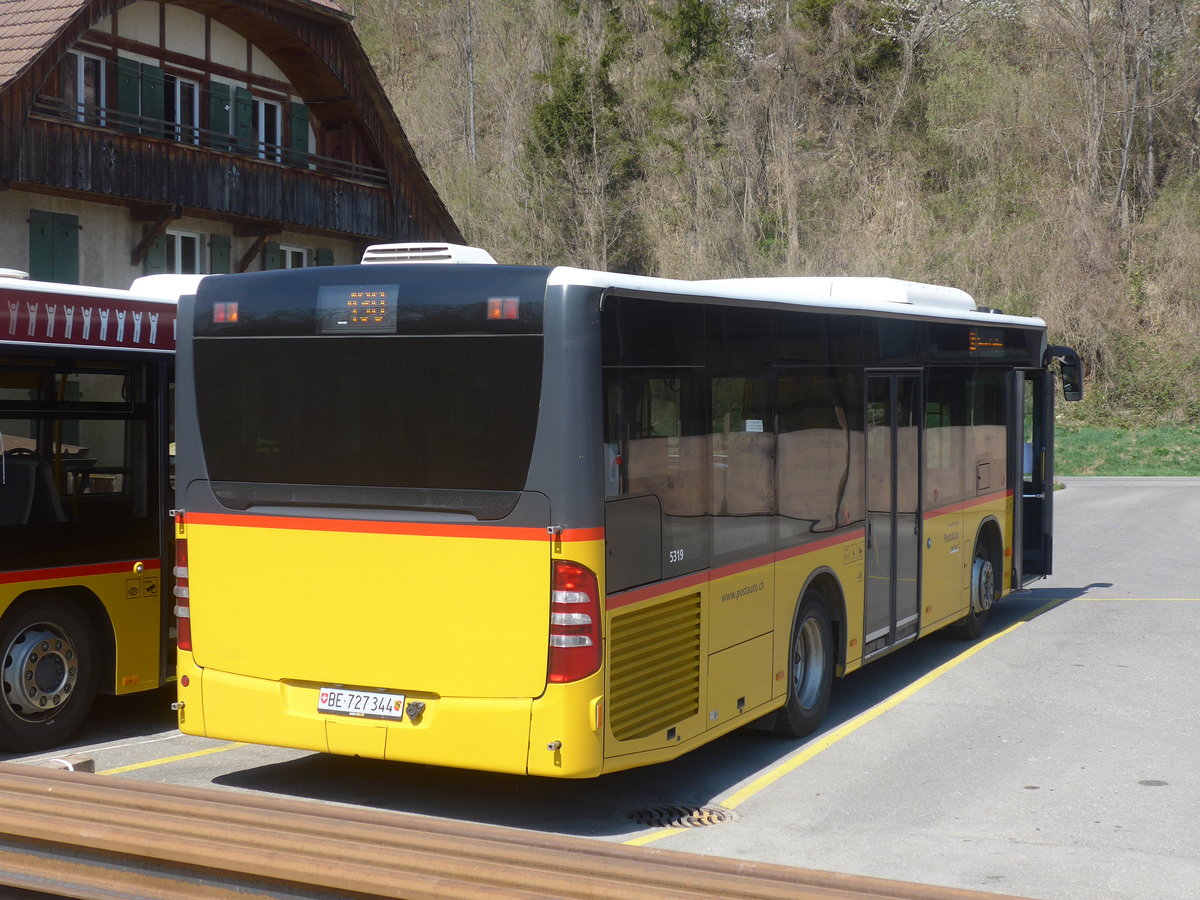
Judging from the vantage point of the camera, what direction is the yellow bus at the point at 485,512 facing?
facing away from the viewer and to the right of the viewer

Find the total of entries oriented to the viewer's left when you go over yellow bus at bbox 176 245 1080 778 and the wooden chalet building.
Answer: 0

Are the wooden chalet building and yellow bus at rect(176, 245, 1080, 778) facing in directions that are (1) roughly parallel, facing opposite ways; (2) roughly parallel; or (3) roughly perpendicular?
roughly perpendicular

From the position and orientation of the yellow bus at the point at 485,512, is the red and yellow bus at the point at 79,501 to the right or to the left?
on its left

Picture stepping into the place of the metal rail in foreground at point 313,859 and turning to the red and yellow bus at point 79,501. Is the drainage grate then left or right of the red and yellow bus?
right

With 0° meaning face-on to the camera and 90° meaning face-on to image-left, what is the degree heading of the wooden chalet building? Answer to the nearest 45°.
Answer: approximately 315°

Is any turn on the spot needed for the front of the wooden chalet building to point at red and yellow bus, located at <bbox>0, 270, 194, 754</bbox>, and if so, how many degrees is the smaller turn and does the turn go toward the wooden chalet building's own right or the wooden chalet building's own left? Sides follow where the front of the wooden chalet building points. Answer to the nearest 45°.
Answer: approximately 45° to the wooden chalet building's own right

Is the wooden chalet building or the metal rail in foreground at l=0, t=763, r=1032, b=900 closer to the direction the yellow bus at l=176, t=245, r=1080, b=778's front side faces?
the wooden chalet building

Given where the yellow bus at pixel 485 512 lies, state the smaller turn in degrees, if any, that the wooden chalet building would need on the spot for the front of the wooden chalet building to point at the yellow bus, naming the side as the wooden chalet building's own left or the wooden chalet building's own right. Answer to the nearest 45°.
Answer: approximately 45° to the wooden chalet building's own right

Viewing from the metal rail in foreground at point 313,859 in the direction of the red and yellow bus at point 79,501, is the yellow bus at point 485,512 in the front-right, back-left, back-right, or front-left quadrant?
front-right
